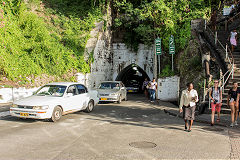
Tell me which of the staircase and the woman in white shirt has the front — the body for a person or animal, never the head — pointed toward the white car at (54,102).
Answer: the staircase

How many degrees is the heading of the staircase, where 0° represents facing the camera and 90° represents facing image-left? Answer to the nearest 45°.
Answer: approximately 45°

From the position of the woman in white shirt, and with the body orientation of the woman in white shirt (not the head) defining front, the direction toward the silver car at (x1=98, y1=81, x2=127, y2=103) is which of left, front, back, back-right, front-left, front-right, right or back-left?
back-right

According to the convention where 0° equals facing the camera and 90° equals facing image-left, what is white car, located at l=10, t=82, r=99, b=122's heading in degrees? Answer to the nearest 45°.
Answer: approximately 45°

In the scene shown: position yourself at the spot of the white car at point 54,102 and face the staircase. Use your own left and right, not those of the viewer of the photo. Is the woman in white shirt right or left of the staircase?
right

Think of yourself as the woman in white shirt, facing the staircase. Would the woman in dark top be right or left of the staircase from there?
right

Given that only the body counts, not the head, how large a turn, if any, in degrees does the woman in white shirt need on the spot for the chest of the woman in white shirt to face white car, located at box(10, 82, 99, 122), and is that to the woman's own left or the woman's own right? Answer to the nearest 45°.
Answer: approximately 90° to the woman's own right

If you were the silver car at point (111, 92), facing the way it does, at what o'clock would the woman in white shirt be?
The woman in white shirt is roughly at 10 o'clock from the silver car.

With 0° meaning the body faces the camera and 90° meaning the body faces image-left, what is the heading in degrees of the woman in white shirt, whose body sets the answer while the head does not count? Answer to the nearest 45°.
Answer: approximately 0°
